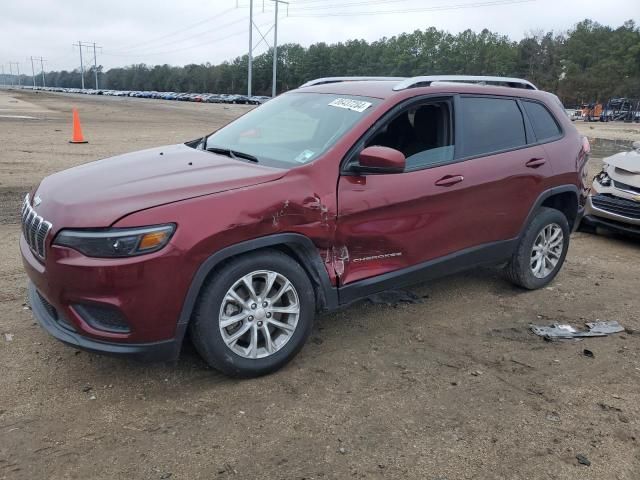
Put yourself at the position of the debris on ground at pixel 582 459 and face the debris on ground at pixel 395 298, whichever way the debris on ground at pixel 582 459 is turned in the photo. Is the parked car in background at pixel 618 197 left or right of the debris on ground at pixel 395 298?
right

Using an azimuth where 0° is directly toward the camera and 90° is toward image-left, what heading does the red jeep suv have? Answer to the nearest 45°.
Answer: approximately 45°

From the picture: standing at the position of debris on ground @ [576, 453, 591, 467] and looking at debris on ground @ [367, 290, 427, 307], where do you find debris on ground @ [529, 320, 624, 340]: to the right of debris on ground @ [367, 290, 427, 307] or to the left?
right

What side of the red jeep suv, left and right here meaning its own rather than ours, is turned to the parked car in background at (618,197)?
back

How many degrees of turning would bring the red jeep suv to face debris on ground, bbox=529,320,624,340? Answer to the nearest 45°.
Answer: approximately 135° to its left

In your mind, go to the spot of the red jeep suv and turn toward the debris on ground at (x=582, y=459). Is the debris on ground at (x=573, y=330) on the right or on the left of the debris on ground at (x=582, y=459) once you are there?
left

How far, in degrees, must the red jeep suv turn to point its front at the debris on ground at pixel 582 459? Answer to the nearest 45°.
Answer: approximately 90° to its left
